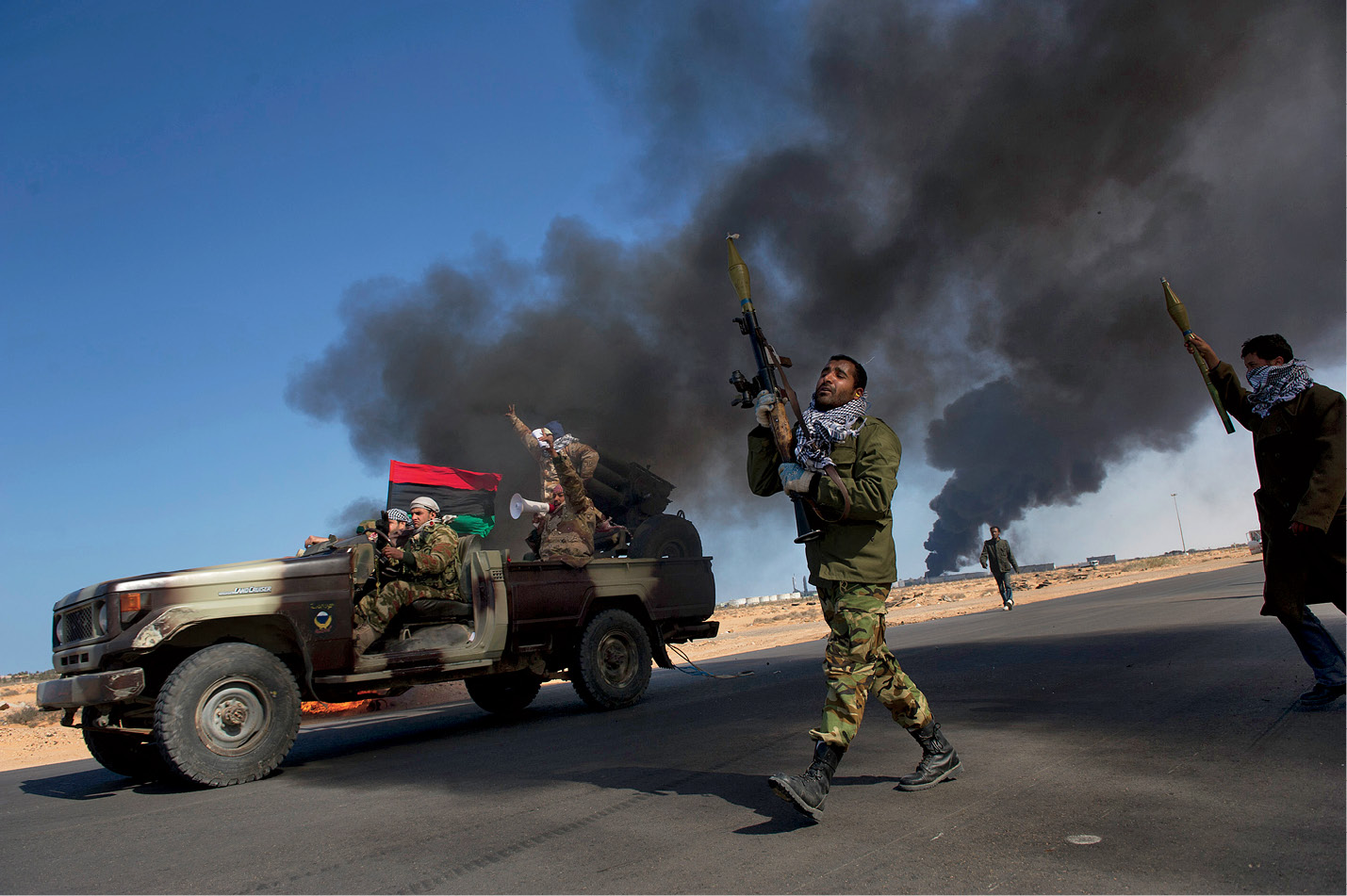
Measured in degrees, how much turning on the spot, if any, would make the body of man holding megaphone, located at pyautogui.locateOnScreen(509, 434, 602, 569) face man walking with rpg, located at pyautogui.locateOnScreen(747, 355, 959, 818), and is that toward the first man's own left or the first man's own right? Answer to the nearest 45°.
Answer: approximately 45° to the first man's own left

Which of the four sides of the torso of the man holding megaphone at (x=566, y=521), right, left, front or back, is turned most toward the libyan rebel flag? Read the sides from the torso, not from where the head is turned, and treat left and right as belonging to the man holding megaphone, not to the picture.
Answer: right

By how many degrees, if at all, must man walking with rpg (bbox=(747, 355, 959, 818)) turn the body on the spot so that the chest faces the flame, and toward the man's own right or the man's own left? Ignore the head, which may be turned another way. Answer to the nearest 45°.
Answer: approximately 90° to the man's own right

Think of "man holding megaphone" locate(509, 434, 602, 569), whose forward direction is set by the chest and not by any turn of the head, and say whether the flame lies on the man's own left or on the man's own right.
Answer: on the man's own right

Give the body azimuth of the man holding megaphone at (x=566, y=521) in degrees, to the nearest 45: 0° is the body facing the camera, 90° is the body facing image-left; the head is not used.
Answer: approximately 45°

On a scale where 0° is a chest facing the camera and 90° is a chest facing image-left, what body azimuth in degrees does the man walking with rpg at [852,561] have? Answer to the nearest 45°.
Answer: approximately 45°
